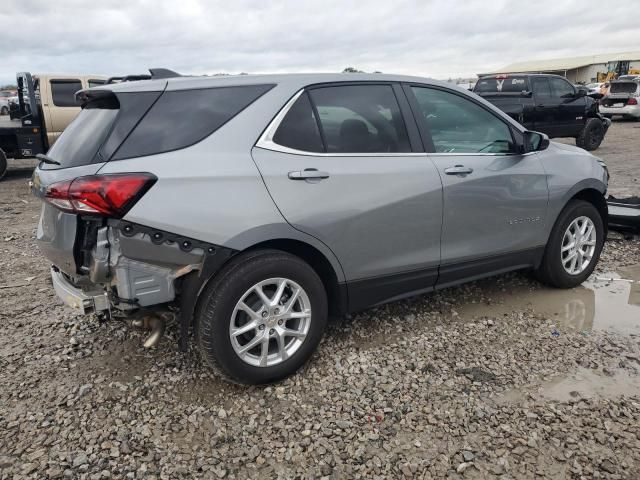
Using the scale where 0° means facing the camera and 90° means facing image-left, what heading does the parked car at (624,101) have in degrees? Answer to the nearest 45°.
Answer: approximately 225°

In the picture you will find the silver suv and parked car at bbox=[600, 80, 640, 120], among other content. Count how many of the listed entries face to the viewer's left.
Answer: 0

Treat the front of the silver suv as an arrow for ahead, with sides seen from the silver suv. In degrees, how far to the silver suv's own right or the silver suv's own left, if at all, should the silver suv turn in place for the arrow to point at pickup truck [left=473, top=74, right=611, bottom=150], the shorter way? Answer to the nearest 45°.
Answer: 0° — it already faces it

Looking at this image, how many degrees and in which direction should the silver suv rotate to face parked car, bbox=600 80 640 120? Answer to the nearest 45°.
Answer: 0° — it already faces it

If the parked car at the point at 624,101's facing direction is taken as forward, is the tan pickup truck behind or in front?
behind

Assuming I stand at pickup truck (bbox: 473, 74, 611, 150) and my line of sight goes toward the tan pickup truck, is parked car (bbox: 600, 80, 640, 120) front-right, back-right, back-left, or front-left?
back-right

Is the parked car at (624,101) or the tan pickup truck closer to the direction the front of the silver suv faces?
the parked car

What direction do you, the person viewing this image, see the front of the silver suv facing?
facing away from the viewer and to the right of the viewer
